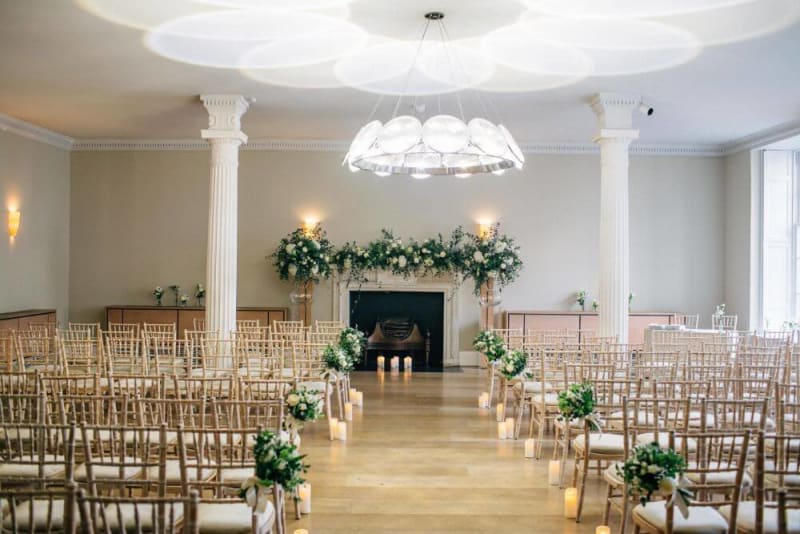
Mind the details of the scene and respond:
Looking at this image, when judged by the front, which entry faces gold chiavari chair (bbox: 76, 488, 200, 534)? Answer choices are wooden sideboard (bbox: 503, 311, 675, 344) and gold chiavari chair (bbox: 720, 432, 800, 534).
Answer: the wooden sideboard

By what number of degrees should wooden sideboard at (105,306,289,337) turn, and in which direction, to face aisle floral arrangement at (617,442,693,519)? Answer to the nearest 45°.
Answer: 0° — it already faces it

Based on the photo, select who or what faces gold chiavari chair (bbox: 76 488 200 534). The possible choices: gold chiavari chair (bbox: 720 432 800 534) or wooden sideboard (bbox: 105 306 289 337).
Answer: the wooden sideboard

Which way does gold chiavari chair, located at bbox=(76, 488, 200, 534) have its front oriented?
away from the camera

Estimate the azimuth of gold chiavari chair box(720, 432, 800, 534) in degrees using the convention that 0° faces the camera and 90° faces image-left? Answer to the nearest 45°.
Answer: approximately 135°

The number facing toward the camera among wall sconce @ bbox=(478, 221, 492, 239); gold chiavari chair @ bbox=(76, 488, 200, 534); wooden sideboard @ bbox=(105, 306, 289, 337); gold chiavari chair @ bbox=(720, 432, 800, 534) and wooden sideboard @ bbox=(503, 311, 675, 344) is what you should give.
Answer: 3

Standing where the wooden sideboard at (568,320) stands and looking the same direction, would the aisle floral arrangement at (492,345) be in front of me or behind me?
in front

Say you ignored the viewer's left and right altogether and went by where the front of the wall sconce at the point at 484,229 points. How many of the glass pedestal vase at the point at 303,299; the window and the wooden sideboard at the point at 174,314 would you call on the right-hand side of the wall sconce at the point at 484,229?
2

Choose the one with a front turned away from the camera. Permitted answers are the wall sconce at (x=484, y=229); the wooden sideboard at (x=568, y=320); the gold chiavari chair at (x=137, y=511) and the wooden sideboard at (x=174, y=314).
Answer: the gold chiavari chair

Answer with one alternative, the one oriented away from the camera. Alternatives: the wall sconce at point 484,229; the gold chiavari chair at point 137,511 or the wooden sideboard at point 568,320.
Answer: the gold chiavari chair

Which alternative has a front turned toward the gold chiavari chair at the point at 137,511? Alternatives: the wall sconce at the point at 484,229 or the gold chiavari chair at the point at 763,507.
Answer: the wall sconce
